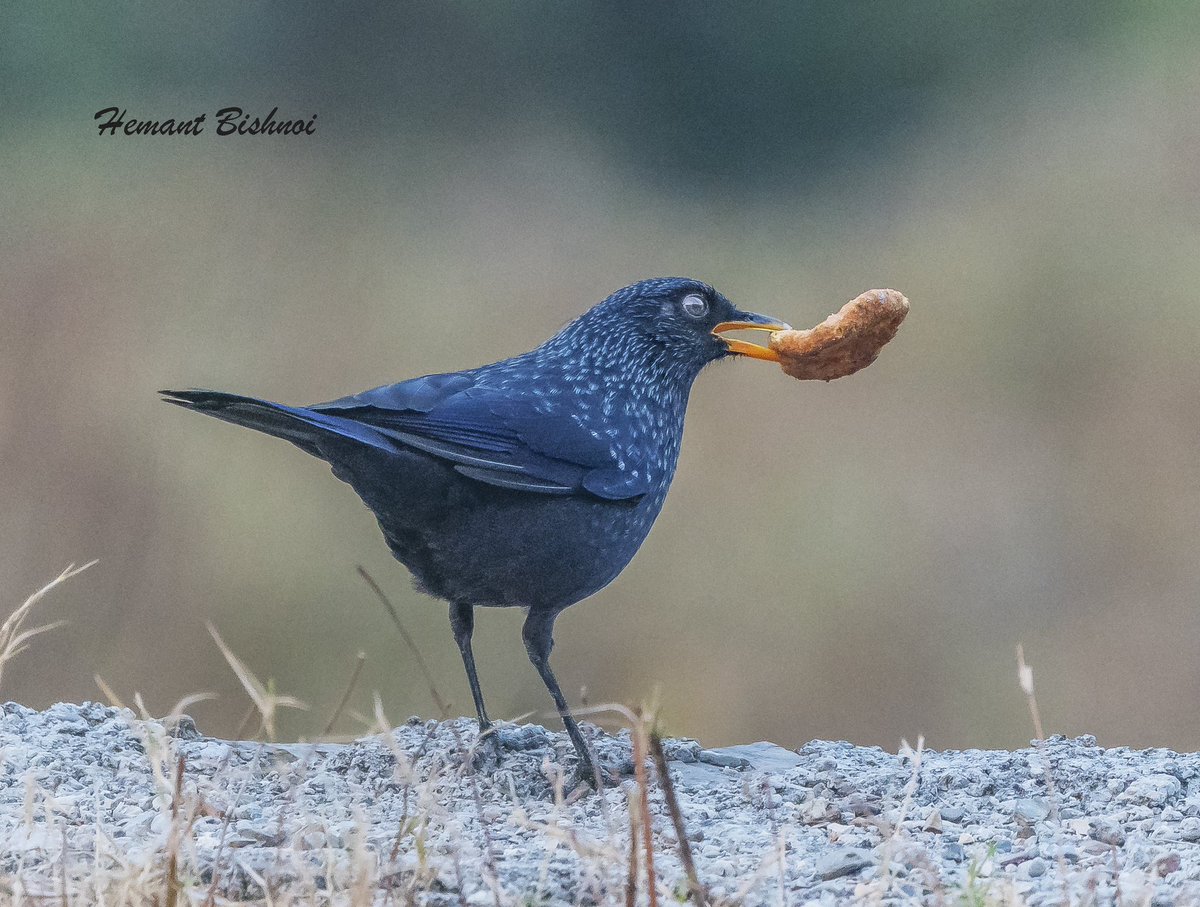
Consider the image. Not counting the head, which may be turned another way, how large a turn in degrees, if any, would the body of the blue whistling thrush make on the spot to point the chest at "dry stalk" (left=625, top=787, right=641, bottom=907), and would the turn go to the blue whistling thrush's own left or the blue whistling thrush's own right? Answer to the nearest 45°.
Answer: approximately 90° to the blue whistling thrush's own right

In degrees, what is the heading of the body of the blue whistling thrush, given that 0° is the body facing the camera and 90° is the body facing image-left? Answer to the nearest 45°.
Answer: approximately 270°

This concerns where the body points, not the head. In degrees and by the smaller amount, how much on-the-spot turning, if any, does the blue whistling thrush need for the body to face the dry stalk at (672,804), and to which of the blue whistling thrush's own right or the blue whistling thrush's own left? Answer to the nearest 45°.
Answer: approximately 90° to the blue whistling thrush's own right
